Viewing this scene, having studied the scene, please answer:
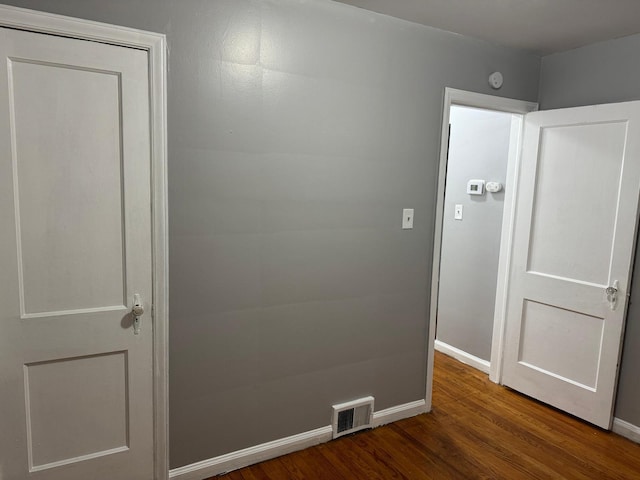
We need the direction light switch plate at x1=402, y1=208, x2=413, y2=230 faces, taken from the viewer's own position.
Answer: facing the viewer and to the right of the viewer

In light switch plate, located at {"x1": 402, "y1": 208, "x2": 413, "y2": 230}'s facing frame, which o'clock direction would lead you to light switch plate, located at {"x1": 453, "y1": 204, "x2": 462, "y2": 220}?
light switch plate, located at {"x1": 453, "y1": 204, "x2": 462, "y2": 220} is roughly at 8 o'clock from light switch plate, located at {"x1": 402, "y1": 208, "x2": 413, "y2": 230}.

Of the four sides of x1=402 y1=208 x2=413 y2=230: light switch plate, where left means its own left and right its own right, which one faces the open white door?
left

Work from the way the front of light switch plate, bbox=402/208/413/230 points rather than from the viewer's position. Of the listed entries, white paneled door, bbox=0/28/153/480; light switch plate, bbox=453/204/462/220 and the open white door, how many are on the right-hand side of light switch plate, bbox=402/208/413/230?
1

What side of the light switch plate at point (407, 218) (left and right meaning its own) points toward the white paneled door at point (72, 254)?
right
